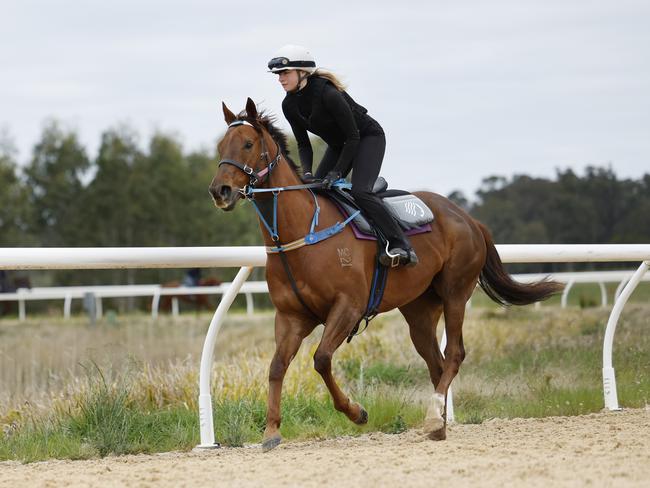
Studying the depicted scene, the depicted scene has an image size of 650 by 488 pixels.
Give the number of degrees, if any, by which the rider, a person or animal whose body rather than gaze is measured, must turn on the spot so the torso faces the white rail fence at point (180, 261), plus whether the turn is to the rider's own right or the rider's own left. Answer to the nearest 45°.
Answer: approximately 45° to the rider's own right

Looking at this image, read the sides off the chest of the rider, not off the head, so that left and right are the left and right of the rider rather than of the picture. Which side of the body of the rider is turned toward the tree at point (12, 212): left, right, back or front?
right

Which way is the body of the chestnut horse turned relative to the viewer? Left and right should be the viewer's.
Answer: facing the viewer and to the left of the viewer

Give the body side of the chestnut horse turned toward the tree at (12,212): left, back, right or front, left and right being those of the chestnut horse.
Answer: right

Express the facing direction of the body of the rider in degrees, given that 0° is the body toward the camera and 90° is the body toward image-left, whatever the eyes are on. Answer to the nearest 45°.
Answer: approximately 45°
